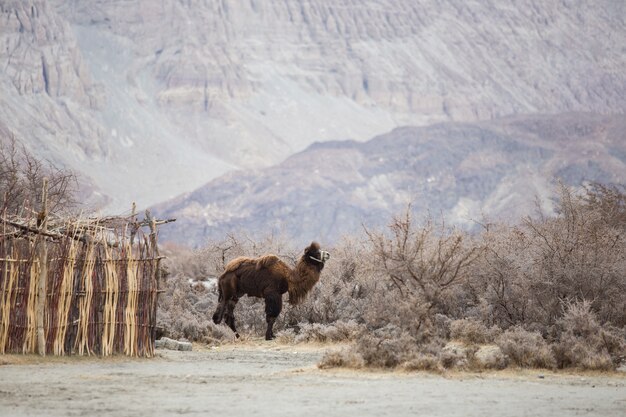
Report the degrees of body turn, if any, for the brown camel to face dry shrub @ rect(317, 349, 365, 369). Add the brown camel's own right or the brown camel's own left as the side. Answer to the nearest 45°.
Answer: approximately 90° to the brown camel's own right

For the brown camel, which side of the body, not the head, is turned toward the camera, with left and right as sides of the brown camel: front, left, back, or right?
right

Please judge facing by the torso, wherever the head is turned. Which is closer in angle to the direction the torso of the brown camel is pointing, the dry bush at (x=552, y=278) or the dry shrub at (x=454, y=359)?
the dry bush

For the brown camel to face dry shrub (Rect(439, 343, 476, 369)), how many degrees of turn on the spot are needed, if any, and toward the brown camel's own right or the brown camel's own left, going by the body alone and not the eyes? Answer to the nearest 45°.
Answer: approximately 45° to the brown camel's own right

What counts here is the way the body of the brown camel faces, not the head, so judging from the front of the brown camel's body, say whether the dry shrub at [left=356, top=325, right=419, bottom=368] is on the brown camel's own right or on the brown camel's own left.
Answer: on the brown camel's own right
